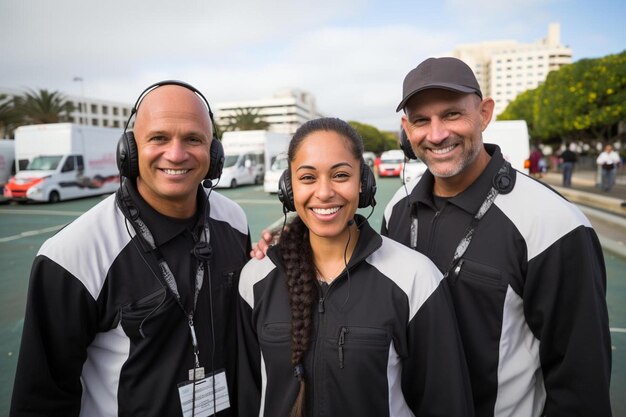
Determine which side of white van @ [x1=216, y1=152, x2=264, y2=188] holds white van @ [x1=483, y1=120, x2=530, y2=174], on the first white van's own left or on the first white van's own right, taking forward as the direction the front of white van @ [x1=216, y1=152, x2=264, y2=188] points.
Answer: on the first white van's own left

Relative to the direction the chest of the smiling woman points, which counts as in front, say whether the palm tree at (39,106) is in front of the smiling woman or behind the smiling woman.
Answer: behind

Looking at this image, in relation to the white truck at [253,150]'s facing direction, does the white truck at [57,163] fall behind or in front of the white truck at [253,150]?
in front

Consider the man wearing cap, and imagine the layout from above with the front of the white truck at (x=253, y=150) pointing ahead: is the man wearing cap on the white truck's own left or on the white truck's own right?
on the white truck's own left

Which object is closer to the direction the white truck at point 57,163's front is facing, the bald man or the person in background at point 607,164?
the bald man

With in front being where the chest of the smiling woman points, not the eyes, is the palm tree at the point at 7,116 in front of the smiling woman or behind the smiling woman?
behind

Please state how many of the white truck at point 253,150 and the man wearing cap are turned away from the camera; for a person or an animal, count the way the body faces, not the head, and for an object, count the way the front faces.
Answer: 0

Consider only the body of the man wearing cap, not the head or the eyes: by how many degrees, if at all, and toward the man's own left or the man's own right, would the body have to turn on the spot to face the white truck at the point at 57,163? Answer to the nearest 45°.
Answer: approximately 90° to the man's own right
